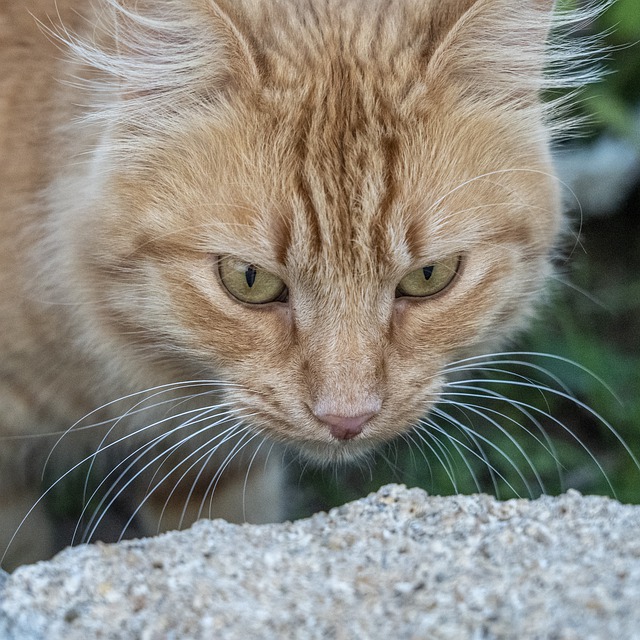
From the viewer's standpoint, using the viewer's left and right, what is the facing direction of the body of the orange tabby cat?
facing the viewer and to the right of the viewer
